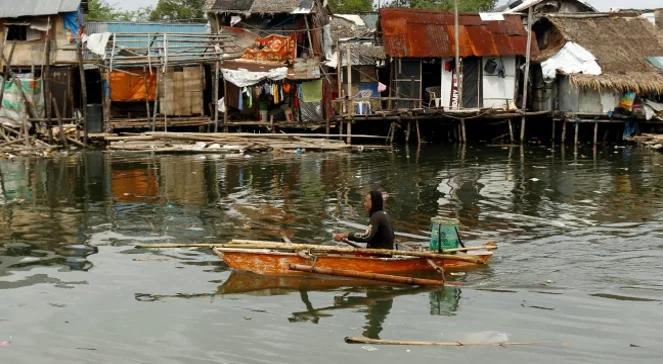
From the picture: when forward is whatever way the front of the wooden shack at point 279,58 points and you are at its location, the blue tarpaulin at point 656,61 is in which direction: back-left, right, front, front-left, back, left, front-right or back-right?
left

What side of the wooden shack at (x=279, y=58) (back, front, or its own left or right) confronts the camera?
front

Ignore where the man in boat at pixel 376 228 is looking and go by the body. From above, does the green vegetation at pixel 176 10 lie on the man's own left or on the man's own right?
on the man's own right

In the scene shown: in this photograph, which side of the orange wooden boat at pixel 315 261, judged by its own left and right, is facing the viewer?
left

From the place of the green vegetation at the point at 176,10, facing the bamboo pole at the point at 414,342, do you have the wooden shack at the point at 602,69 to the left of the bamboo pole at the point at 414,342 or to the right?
left

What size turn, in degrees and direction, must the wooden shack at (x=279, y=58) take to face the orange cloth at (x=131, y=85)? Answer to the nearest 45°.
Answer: approximately 90° to its right

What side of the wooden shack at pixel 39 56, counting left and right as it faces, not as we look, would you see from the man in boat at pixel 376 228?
front

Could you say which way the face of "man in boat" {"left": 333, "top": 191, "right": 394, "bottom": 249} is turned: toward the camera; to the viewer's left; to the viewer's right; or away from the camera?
to the viewer's left

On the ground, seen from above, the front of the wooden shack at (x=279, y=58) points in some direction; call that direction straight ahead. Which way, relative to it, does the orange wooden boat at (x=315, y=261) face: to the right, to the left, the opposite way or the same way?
to the right

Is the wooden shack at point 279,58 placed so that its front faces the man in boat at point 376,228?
yes

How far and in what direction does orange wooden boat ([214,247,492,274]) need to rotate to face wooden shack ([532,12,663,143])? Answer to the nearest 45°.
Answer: approximately 135° to its right

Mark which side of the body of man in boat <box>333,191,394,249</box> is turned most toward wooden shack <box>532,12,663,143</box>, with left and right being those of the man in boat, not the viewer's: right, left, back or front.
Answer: right

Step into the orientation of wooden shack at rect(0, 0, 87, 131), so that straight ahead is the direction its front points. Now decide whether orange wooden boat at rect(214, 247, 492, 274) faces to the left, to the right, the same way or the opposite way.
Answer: to the right

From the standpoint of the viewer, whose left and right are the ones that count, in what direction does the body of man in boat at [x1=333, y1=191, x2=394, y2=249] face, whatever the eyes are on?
facing to the left of the viewer

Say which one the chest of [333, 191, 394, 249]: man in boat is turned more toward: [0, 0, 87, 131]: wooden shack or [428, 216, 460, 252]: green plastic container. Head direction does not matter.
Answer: the wooden shack

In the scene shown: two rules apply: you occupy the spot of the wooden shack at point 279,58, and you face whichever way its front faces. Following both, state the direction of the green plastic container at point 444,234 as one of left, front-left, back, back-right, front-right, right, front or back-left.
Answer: front
